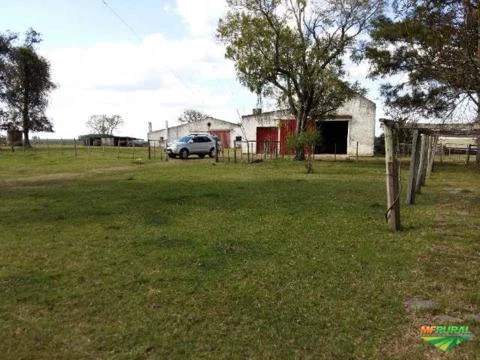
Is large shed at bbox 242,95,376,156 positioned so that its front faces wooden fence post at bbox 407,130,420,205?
yes

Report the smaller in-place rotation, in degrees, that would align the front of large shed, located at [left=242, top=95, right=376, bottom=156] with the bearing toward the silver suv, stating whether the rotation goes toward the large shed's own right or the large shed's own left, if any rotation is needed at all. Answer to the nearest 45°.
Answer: approximately 45° to the large shed's own right

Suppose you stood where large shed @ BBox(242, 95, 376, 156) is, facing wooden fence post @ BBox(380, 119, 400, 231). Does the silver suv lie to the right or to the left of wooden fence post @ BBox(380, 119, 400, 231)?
right

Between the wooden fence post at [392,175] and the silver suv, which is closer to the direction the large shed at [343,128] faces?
the wooden fence post

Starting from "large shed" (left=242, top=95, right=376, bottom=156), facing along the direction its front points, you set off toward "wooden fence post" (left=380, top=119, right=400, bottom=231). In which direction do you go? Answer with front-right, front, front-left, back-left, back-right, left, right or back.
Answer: front

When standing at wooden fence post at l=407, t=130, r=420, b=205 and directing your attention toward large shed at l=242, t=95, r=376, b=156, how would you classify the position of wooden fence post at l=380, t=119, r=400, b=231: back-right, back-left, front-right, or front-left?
back-left

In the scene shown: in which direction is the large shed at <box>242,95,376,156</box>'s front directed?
toward the camera

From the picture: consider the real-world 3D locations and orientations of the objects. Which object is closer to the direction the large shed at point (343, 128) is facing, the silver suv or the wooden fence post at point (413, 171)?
the wooden fence post

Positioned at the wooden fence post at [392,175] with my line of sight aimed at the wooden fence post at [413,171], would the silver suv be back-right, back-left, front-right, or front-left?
front-left
